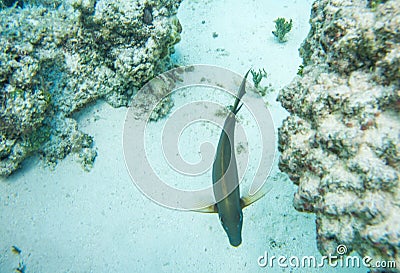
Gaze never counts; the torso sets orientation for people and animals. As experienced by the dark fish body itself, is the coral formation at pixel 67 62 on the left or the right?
on its right

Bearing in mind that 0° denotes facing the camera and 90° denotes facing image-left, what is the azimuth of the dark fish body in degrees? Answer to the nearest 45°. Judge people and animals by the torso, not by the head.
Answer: approximately 0°

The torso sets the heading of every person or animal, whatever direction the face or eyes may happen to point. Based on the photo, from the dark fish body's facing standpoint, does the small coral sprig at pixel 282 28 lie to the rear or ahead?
to the rear
